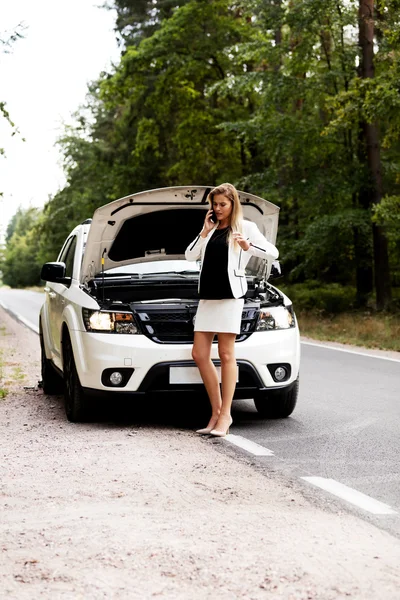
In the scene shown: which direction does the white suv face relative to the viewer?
toward the camera

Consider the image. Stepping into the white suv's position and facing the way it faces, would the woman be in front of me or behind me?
in front

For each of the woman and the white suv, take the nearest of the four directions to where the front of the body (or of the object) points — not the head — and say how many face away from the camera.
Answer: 0
